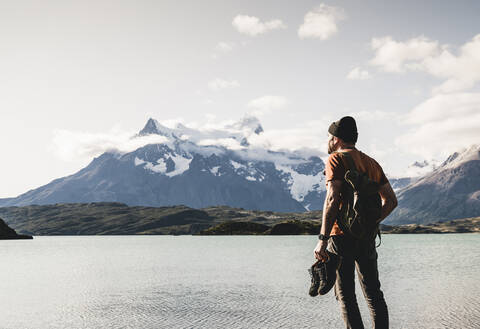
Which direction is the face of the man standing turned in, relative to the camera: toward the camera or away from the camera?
away from the camera

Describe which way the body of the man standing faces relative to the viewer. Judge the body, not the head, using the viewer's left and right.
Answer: facing away from the viewer and to the left of the viewer
